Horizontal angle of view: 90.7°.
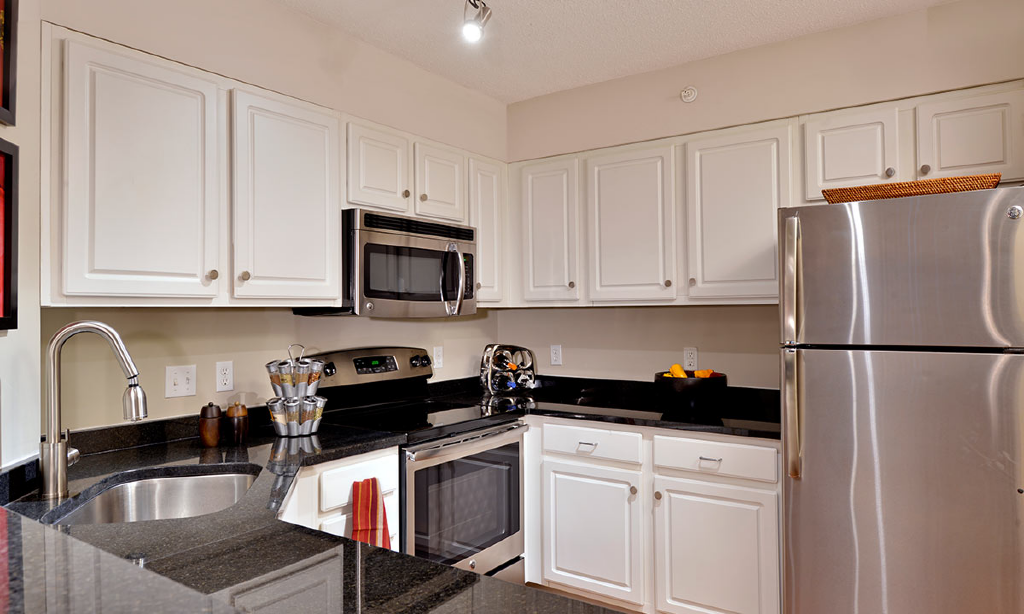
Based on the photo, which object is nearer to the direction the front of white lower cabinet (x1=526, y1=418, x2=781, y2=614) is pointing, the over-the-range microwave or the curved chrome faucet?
the curved chrome faucet

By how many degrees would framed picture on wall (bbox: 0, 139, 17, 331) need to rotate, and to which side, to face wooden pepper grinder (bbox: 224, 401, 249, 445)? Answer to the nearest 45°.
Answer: approximately 90° to its left

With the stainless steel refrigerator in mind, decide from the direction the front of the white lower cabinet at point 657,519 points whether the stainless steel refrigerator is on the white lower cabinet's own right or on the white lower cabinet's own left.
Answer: on the white lower cabinet's own left

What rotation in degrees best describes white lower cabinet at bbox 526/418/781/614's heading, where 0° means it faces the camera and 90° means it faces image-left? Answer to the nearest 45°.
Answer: approximately 45°

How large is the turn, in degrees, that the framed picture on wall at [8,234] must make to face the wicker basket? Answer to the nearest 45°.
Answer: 0° — it already faces it

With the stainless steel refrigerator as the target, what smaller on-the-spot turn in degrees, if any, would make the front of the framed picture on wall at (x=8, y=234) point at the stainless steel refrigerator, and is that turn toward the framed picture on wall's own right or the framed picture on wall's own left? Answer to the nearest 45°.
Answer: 0° — it already faces it
